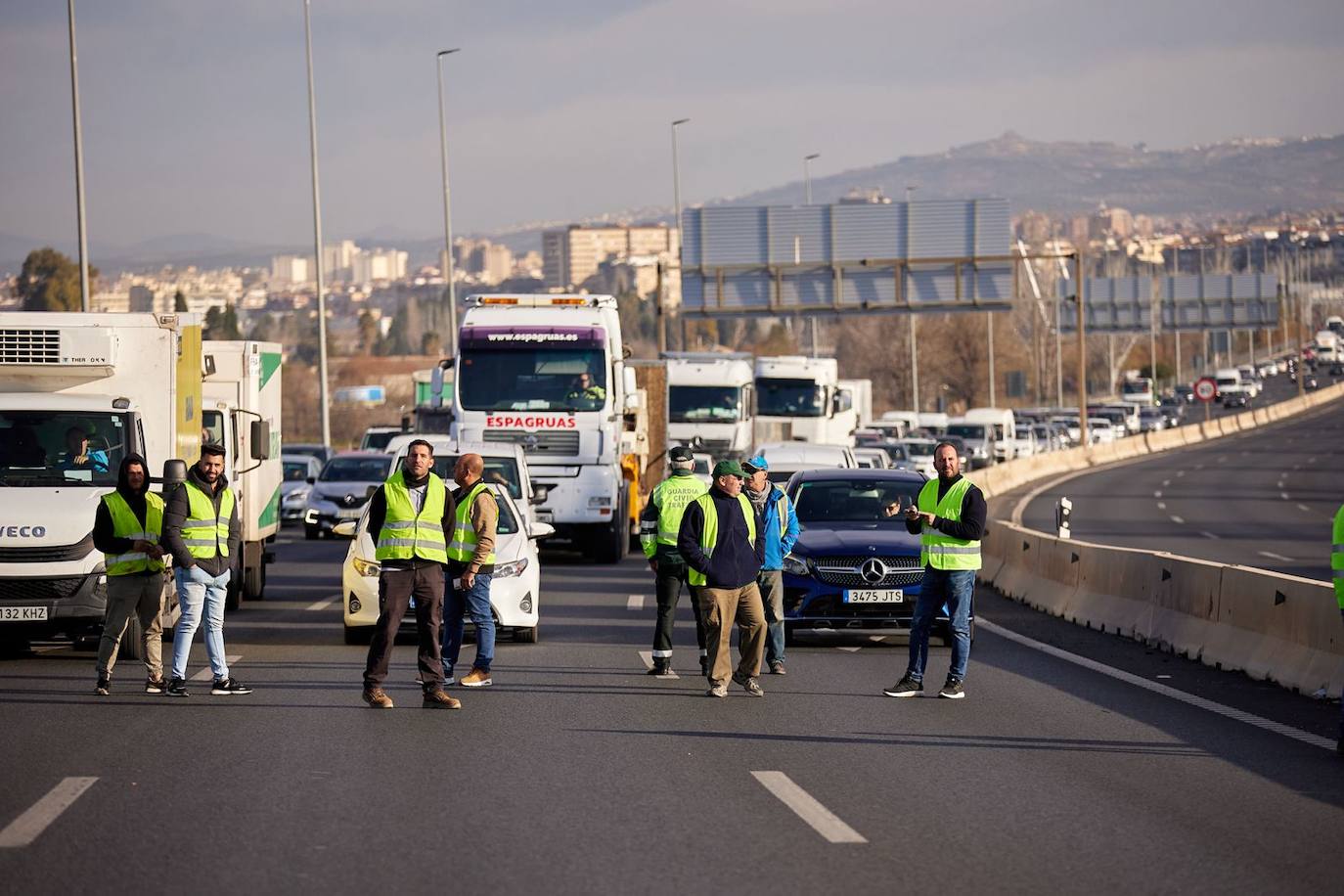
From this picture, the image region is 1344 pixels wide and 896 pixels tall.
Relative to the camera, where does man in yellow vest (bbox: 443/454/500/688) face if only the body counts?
to the viewer's left

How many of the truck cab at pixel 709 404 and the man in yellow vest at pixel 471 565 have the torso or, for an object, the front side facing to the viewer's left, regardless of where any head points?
1

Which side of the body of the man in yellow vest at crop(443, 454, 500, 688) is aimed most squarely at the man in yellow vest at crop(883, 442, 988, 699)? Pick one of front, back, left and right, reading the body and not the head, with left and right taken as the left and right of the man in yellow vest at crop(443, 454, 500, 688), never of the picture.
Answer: back

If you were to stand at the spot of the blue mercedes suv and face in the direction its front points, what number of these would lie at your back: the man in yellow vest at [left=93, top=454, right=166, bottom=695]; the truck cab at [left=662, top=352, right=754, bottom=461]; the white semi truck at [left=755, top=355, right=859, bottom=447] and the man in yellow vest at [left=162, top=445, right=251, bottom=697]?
2

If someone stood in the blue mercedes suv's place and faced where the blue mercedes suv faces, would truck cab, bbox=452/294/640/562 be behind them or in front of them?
behind

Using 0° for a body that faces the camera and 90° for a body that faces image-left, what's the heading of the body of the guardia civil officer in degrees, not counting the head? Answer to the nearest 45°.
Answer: approximately 180°

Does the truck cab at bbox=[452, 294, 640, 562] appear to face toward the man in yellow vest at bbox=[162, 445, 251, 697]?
yes

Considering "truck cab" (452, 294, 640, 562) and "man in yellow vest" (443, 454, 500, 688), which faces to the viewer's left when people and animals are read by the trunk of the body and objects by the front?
the man in yellow vest

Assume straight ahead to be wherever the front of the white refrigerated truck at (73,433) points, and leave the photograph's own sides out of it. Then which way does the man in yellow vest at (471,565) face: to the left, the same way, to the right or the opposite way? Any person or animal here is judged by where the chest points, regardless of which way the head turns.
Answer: to the right
